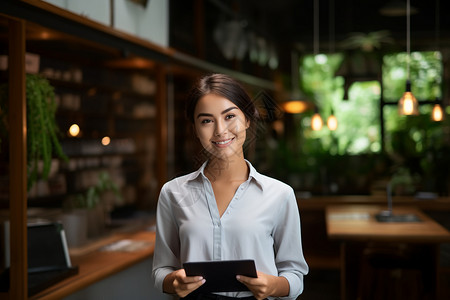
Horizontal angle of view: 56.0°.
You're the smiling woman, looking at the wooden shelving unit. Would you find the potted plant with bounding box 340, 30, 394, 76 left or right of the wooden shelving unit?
right

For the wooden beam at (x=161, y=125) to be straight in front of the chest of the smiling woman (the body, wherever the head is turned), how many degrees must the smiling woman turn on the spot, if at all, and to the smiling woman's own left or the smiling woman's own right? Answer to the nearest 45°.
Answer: approximately 180°

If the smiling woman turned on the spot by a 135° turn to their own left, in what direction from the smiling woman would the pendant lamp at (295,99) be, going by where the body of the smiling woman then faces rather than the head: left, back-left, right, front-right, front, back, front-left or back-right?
front-left

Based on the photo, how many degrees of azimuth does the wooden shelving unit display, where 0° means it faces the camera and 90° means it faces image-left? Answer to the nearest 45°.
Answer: approximately 315°
